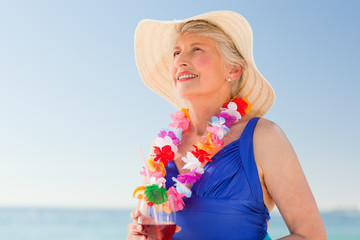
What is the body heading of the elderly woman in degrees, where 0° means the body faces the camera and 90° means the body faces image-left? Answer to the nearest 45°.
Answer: approximately 45°
